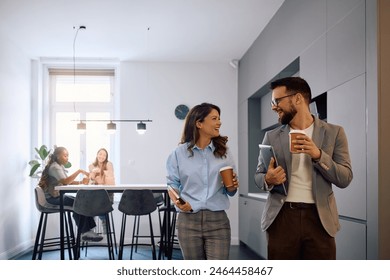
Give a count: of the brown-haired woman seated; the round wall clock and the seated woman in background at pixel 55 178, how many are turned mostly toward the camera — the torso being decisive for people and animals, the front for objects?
2

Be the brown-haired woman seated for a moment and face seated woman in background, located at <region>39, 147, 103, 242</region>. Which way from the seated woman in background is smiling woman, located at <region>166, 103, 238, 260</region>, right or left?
left

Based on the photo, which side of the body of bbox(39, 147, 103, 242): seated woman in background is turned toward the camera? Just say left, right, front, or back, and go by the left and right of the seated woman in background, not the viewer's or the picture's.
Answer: right

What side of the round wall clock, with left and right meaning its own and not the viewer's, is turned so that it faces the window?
right

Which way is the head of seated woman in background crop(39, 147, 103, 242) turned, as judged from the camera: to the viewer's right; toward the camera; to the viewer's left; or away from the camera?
to the viewer's right

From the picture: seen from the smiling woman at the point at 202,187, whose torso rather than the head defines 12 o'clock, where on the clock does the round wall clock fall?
The round wall clock is roughly at 6 o'clock from the smiling woman.

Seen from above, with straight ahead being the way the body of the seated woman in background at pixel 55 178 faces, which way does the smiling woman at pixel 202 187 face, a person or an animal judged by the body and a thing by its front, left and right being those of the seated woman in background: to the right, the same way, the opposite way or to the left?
to the right

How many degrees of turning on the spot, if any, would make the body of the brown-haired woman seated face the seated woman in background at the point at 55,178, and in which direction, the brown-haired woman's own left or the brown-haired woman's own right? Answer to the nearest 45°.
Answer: approximately 45° to the brown-haired woman's own right

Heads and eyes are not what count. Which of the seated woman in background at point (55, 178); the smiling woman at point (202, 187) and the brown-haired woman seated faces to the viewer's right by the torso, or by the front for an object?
the seated woman in background

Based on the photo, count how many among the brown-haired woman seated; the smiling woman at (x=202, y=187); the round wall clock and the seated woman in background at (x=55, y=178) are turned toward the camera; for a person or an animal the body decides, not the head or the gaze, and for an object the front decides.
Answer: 3

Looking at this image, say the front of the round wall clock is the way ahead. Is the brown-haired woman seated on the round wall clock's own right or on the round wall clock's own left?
on the round wall clock's own right
